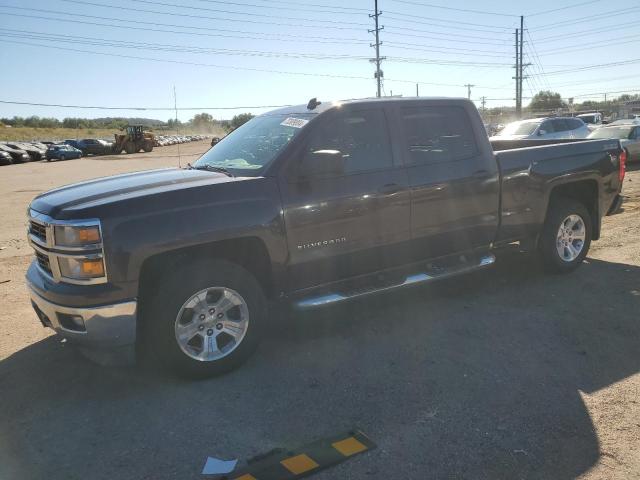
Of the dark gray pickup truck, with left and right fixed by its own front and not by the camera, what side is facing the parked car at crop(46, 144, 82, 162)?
right

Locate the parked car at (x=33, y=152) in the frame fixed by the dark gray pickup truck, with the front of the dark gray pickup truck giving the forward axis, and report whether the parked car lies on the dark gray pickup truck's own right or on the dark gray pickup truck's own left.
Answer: on the dark gray pickup truck's own right

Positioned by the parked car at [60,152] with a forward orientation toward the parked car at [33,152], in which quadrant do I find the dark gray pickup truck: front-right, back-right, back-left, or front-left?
back-left

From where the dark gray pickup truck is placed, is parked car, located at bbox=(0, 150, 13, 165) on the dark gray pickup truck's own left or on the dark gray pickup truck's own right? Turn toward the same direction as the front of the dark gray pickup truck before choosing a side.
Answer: on the dark gray pickup truck's own right

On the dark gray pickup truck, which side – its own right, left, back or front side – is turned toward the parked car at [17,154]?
right

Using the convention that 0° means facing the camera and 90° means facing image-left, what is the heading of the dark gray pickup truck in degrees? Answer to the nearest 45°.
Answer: approximately 45°

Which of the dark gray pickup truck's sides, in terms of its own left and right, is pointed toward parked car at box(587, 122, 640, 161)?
back

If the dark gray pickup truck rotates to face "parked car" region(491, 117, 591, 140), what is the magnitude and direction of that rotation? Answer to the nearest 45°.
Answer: approximately 180°
